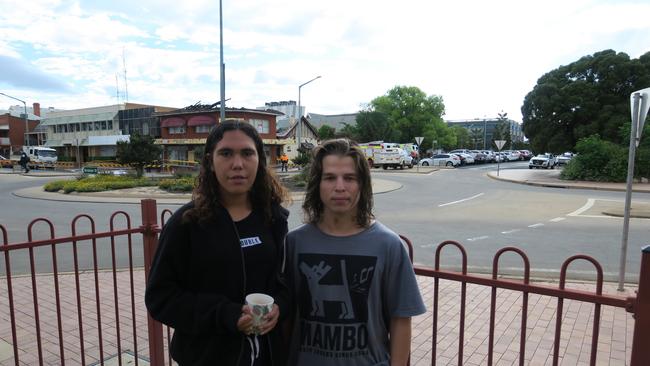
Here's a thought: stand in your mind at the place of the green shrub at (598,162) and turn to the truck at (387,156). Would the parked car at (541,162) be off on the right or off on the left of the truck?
right

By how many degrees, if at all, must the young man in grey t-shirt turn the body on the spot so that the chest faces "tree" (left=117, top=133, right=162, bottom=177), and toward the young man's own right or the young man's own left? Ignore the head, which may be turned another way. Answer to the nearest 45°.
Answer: approximately 135° to the young man's own right

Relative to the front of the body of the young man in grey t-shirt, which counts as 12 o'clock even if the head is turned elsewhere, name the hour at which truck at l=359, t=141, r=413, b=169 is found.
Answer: The truck is roughly at 6 o'clock from the young man in grey t-shirt.

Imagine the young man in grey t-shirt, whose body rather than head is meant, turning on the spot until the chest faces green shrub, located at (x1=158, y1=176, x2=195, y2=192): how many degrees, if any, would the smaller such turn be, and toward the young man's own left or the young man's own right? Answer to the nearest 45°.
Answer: approximately 135° to the young man's own right

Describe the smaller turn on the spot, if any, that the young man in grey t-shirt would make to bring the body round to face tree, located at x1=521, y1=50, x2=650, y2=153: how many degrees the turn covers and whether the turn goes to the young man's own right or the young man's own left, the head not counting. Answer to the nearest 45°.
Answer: approximately 135° to the young man's own left

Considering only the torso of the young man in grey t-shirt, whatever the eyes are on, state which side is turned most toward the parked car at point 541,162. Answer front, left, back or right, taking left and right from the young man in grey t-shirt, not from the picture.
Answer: back

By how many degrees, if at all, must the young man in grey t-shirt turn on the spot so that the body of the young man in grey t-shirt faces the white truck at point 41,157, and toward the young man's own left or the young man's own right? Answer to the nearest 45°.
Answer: approximately 135° to the young man's own right

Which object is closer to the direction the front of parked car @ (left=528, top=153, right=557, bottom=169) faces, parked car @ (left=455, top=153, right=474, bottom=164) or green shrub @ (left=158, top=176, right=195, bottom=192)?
the green shrub

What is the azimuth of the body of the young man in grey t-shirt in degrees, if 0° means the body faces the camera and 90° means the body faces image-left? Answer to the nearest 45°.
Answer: approximately 0°
